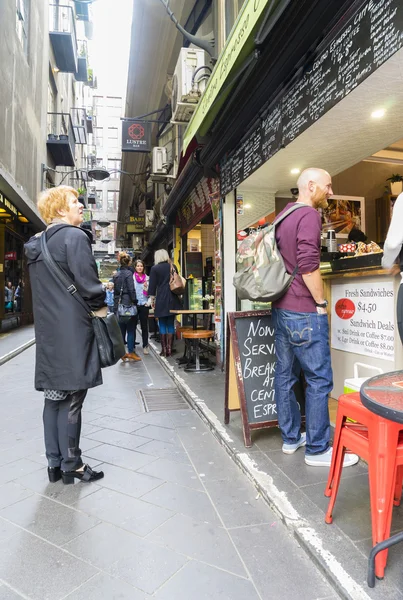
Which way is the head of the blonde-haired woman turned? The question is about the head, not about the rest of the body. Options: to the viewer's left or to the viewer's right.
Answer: to the viewer's right

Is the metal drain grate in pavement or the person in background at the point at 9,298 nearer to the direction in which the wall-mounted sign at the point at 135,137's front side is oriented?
the metal drain grate in pavement

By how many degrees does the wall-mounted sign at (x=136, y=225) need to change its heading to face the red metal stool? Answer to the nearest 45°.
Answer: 0° — it already faces it

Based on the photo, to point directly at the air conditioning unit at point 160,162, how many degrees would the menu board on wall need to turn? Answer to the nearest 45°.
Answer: approximately 90° to its right

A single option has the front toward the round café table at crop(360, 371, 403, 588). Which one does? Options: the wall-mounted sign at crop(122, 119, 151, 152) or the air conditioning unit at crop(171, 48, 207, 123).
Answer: the wall-mounted sign

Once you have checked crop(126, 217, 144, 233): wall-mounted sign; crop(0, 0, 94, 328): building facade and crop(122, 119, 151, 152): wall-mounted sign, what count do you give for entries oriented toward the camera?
2

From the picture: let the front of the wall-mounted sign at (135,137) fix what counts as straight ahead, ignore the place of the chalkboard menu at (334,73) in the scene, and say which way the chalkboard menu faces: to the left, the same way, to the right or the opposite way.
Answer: to the right

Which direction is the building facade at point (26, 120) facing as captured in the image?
to the viewer's right

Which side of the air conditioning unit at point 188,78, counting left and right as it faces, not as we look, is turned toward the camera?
left

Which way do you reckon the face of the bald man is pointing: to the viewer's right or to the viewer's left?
to the viewer's right

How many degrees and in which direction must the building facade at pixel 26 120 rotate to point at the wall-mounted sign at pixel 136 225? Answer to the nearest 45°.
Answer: approximately 45° to its left

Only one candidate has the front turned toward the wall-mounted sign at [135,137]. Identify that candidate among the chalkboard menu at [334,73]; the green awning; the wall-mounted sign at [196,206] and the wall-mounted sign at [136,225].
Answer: the wall-mounted sign at [136,225]
